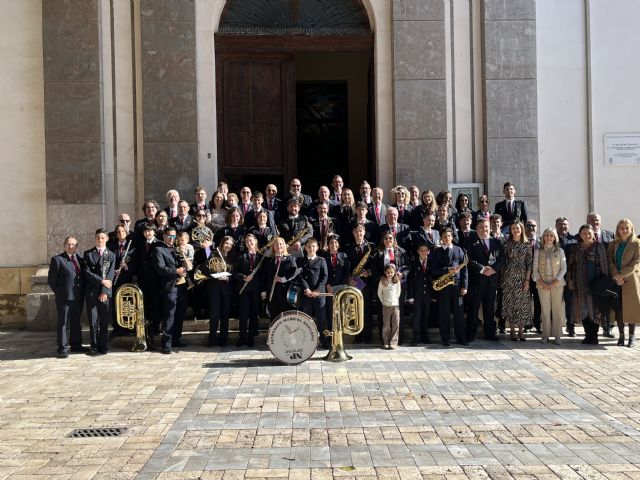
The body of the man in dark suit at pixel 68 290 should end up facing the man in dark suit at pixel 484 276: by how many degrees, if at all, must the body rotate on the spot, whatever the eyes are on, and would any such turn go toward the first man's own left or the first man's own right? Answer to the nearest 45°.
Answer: approximately 45° to the first man's own left

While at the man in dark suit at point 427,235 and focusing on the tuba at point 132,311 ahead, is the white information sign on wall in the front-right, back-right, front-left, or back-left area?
back-right

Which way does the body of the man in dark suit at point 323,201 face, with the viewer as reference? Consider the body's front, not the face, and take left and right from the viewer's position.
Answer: facing the viewer

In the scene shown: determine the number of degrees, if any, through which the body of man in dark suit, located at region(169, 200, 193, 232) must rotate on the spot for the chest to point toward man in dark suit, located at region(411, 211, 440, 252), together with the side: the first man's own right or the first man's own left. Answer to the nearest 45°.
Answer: approximately 90° to the first man's own left

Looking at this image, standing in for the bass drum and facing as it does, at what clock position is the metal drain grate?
The metal drain grate is roughly at 1 o'clock from the bass drum.

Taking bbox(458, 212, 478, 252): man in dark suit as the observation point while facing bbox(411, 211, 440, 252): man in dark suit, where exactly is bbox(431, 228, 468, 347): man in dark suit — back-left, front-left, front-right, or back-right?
front-left

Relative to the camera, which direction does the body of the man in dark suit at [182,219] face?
toward the camera

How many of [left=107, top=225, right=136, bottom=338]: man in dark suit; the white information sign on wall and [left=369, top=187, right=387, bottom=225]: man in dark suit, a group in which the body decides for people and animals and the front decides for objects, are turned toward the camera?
3

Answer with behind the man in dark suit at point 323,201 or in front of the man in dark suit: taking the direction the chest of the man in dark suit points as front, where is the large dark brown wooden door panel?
behind

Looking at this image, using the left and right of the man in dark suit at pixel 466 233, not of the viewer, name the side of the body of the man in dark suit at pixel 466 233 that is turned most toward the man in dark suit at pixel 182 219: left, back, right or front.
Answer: right

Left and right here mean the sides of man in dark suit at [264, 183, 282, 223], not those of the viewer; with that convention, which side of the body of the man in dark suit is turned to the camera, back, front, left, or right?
front

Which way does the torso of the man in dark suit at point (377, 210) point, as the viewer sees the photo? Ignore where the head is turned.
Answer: toward the camera

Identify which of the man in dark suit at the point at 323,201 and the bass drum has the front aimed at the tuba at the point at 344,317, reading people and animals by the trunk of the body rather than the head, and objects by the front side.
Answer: the man in dark suit
